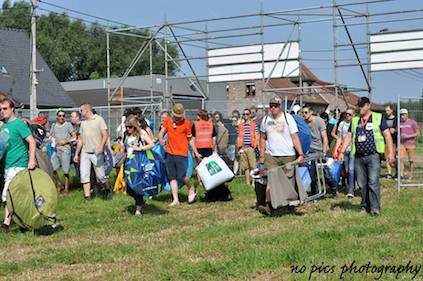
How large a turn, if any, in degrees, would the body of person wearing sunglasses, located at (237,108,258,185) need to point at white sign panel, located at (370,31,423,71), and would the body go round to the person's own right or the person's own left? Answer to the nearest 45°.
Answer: approximately 135° to the person's own left

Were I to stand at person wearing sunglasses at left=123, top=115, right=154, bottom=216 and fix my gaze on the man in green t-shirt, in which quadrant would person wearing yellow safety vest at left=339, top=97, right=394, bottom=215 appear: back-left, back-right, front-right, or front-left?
back-left

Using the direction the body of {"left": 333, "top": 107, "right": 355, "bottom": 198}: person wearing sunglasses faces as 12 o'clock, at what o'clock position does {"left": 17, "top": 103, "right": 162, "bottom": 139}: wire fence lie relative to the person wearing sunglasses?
The wire fence is roughly at 3 o'clock from the person wearing sunglasses.

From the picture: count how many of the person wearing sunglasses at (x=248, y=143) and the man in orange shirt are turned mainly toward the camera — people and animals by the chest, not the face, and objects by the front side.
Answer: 2

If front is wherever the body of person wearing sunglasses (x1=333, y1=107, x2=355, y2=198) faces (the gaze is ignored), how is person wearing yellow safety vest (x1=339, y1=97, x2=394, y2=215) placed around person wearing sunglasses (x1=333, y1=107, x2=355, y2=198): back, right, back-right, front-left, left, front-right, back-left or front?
front-left

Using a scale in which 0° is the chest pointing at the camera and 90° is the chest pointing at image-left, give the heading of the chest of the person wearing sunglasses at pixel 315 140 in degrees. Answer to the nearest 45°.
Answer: approximately 45°

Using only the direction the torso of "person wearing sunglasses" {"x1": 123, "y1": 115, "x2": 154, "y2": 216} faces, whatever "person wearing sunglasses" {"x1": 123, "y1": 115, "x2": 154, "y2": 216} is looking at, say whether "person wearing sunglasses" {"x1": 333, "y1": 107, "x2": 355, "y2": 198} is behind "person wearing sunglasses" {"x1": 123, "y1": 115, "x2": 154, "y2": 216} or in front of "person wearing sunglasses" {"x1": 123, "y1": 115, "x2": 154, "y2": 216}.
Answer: behind
